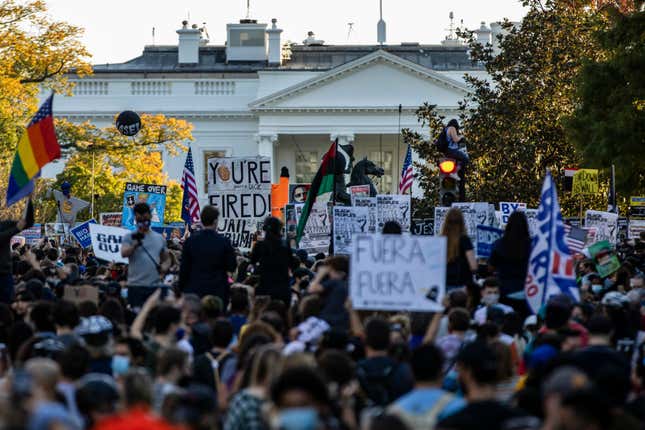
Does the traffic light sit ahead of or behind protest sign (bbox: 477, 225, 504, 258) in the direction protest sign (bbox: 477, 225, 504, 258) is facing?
behind

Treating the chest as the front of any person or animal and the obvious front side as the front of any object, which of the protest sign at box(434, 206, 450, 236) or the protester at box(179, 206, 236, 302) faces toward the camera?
the protest sign

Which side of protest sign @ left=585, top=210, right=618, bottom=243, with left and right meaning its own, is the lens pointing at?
front

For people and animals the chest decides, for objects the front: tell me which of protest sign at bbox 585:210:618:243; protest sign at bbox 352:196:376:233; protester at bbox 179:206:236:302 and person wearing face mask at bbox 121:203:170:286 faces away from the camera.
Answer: the protester

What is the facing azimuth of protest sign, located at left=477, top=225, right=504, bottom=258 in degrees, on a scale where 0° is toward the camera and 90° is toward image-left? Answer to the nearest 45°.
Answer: approximately 0°

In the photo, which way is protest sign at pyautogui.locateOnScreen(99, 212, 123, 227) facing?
toward the camera

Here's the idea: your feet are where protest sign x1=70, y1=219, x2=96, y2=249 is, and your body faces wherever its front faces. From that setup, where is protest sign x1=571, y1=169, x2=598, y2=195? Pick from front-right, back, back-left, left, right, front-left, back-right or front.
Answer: left

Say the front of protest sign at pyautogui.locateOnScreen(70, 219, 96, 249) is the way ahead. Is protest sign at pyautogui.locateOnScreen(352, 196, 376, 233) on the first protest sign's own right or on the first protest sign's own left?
on the first protest sign's own left

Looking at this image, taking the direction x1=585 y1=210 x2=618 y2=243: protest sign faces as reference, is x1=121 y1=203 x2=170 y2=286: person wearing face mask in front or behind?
in front

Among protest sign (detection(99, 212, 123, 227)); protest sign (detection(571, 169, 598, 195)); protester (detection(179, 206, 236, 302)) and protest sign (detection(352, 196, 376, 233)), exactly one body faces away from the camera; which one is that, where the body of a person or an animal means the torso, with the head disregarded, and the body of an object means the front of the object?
the protester

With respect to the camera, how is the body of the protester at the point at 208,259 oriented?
away from the camera

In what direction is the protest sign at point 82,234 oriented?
toward the camera

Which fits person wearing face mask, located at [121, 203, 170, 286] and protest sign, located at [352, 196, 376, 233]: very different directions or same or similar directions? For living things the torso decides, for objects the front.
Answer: same or similar directions

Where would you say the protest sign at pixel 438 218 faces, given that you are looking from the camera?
facing the viewer

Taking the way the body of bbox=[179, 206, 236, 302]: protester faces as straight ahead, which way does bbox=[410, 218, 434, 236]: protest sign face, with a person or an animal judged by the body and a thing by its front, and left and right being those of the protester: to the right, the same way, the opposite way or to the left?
the opposite way

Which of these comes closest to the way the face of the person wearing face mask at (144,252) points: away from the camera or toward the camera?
toward the camera
